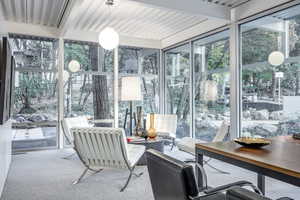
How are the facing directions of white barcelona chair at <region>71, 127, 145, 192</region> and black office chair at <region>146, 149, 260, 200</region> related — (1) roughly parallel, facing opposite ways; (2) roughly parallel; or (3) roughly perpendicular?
roughly parallel

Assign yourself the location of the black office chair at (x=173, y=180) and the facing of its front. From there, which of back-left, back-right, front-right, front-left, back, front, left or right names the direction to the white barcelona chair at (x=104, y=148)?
left

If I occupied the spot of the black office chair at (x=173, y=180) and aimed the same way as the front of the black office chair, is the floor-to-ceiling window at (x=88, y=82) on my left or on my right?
on my left

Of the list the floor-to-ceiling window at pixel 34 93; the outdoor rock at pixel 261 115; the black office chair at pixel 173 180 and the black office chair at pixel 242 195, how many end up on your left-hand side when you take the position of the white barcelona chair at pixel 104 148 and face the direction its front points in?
1

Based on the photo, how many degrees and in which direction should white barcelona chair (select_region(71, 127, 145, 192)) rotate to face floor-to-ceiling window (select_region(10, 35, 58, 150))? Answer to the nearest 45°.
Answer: approximately 90° to its left

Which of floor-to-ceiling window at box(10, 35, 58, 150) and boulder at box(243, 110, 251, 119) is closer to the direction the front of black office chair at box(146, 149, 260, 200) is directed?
the boulder

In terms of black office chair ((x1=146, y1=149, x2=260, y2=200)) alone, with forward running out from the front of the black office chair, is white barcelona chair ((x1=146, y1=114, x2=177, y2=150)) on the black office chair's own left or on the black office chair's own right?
on the black office chair's own left

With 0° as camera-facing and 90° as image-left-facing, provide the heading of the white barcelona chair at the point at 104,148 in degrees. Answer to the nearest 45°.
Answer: approximately 225°

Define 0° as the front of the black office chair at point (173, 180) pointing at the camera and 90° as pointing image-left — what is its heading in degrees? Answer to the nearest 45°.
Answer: approximately 225°

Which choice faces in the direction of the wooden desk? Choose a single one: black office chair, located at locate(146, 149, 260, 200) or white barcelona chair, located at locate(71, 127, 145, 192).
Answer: the black office chair

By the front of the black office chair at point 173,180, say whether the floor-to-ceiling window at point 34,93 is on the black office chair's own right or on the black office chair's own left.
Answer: on the black office chair's own left

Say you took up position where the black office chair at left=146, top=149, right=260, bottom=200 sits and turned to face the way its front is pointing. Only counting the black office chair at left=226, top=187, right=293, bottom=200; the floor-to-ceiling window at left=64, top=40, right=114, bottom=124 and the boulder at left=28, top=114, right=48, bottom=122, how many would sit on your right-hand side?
1

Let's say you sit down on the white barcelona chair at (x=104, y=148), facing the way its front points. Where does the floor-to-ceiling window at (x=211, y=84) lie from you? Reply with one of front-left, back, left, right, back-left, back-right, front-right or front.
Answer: front

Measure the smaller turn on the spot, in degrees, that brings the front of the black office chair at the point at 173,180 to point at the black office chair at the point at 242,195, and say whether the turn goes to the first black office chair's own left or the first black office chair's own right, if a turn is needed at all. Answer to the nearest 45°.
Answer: approximately 90° to the first black office chair's own right

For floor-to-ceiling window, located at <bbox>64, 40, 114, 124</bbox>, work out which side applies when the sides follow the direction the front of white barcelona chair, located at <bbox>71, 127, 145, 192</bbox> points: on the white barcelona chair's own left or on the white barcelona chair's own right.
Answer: on the white barcelona chair's own left

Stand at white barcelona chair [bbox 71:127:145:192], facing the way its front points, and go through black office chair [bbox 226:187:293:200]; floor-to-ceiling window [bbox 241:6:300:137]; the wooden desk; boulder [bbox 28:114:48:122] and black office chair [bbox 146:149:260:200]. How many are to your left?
1

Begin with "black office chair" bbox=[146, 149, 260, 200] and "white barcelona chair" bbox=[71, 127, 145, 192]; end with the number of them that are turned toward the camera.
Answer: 0
